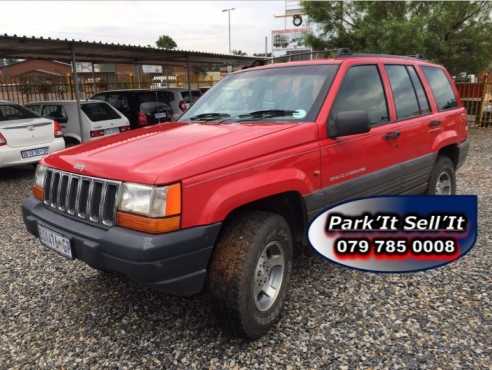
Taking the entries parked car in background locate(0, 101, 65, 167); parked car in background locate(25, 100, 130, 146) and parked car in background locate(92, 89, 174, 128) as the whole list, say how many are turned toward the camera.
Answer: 0

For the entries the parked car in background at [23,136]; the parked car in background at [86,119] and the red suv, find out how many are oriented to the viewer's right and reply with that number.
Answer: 0

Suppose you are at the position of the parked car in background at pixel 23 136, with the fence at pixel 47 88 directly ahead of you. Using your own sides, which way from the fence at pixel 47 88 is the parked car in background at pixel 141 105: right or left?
right

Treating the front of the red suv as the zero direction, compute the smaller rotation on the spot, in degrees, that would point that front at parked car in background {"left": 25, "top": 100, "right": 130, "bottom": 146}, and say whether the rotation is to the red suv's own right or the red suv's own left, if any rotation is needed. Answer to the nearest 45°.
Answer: approximately 90° to the red suv's own right

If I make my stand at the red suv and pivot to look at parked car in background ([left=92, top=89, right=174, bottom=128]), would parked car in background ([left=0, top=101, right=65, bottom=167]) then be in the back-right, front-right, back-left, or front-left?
front-left

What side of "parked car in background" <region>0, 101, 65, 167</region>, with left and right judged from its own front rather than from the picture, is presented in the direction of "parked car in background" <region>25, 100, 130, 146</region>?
right

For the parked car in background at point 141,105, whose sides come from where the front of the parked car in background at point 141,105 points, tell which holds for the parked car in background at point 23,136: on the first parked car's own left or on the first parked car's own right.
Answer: on the first parked car's own left

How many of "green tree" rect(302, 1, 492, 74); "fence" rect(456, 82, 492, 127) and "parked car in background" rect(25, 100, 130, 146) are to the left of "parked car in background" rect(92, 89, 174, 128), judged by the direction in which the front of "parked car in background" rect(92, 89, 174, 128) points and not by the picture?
1

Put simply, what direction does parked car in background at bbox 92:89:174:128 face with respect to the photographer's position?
facing away from the viewer and to the left of the viewer

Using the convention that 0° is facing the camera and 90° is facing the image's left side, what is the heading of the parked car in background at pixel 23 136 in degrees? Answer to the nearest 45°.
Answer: approximately 135°

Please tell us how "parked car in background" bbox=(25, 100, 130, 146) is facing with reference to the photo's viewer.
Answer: facing away from the viewer and to the left of the viewer
